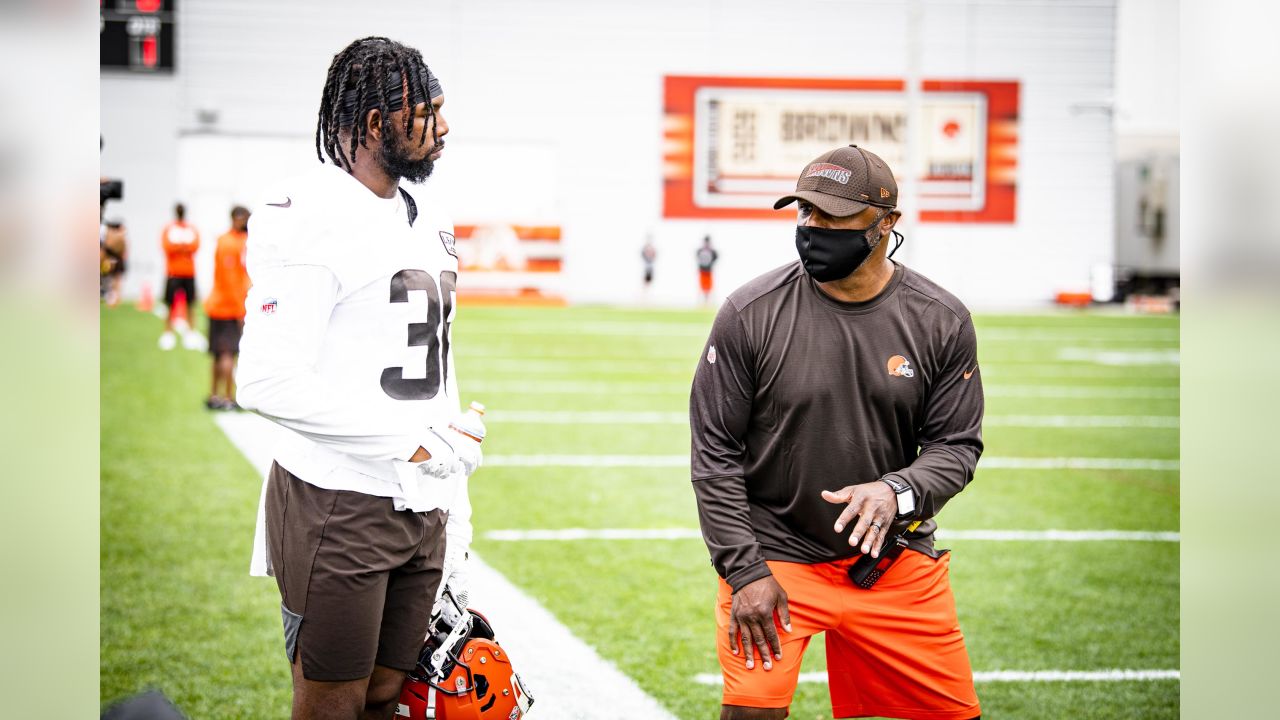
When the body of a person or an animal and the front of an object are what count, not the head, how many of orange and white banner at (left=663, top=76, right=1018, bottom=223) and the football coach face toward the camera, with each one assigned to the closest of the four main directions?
2

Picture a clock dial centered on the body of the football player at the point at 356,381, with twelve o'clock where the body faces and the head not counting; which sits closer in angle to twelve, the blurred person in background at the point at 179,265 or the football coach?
the football coach

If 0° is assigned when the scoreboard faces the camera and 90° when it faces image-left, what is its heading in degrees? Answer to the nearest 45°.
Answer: approximately 0°

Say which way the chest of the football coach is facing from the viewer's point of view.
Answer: toward the camera

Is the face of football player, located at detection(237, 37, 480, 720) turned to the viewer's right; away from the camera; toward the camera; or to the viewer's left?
to the viewer's right

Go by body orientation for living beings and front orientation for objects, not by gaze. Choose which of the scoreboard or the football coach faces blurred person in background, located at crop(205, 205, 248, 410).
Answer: the scoreboard

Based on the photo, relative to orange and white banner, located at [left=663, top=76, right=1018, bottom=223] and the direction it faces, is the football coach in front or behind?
in front

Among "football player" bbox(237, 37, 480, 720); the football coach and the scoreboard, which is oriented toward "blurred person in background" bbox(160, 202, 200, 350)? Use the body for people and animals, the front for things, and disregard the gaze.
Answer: the scoreboard

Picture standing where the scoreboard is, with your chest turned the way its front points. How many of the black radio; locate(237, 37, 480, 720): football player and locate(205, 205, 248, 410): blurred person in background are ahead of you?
3
